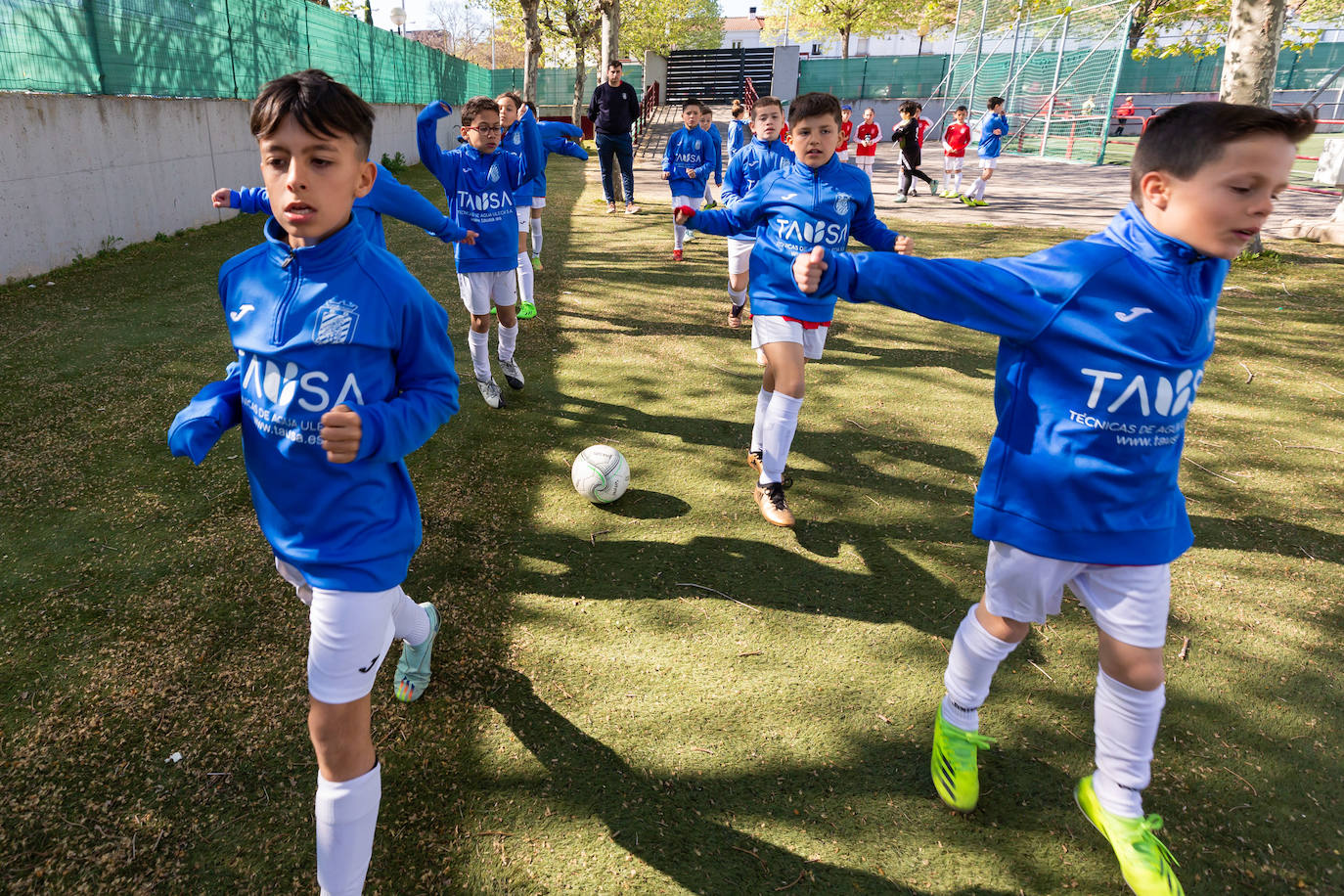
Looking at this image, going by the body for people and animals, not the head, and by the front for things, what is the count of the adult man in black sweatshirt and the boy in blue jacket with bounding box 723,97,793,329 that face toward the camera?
2

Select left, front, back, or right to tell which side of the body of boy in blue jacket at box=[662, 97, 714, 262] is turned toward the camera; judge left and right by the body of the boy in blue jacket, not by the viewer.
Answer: front

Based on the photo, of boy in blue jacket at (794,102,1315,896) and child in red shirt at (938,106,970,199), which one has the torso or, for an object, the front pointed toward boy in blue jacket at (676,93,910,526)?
the child in red shirt

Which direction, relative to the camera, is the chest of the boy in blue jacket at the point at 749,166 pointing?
toward the camera

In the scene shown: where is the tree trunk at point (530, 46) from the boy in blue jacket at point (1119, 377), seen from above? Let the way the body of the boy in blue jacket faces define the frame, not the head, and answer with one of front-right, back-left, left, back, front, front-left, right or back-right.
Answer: back

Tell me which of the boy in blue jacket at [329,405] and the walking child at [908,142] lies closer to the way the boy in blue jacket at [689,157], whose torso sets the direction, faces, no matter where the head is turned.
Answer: the boy in blue jacket

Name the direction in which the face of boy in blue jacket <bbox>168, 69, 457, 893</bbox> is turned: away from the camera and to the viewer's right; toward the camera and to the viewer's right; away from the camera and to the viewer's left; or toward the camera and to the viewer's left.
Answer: toward the camera and to the viewer's left

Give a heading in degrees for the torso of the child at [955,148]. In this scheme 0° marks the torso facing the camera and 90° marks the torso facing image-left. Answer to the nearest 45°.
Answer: approximately 0°

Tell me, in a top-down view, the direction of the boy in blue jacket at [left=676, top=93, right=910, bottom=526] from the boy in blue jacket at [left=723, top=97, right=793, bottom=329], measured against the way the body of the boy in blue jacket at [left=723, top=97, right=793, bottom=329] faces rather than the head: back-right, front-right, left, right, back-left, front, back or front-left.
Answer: front

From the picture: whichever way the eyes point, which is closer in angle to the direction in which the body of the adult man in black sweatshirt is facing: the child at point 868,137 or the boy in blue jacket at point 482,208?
the boy in blue jacket

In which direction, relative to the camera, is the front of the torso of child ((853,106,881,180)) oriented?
toward the camera
